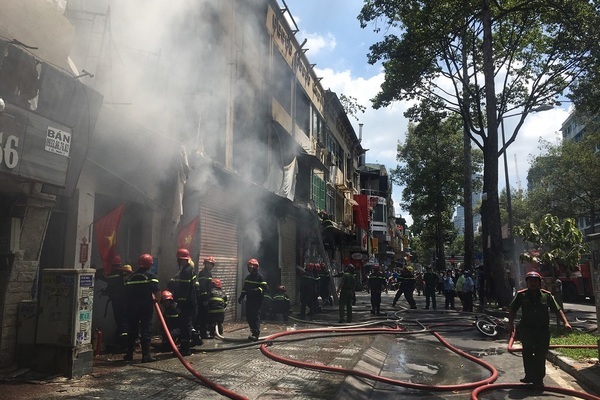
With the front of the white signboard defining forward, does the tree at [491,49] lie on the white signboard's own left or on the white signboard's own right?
on the white signboard's own left

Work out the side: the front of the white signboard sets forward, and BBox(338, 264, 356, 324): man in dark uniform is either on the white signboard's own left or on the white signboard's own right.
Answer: on the white signboard's own left

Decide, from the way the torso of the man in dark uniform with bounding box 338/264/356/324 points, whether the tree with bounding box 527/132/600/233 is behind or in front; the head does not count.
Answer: in front

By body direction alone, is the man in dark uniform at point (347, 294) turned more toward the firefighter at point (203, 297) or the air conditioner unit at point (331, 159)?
the air conditioner unit

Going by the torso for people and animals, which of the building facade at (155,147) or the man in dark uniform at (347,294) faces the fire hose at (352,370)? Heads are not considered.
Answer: the building facade

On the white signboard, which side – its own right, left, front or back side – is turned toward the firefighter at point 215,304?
left

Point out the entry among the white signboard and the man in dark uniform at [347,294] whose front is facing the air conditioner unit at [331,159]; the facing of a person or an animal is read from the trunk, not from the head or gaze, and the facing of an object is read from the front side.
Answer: the man in dark uniform

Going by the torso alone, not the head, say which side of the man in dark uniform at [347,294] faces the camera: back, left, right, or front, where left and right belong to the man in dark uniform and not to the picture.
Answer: back

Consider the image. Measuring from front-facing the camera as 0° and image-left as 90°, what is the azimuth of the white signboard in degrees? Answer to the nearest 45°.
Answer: approximately 315°

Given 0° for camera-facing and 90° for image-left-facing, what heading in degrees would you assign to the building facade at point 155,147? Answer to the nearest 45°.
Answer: approximately 315°

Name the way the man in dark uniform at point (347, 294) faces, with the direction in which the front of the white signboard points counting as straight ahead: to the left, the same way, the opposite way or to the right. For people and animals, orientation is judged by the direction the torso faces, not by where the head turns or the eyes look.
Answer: to the left

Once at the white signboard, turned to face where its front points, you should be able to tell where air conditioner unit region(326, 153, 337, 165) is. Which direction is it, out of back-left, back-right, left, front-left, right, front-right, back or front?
left
